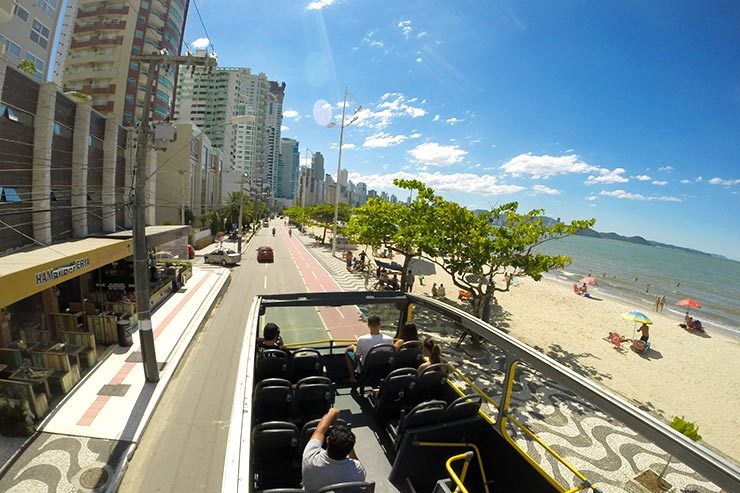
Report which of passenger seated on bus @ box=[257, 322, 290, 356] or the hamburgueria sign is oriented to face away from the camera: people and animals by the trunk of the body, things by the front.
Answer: the passenger seated on bus

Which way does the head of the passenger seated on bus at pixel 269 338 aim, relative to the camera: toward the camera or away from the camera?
away from the camera

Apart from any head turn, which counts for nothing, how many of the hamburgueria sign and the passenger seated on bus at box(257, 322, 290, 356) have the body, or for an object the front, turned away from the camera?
1

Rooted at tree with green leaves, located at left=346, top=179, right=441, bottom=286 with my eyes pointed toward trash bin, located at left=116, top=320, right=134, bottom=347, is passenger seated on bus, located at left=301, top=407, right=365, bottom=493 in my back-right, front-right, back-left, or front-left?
front-left

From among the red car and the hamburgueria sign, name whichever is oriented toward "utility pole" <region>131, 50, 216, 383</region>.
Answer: the hamburgueria sign

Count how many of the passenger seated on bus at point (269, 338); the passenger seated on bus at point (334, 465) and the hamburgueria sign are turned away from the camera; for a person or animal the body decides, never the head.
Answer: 2

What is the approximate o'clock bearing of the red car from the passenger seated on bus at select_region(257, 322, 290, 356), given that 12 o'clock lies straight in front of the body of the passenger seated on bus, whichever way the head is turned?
The red car is roughly at 12 o'clock from the passenger seated on bus.

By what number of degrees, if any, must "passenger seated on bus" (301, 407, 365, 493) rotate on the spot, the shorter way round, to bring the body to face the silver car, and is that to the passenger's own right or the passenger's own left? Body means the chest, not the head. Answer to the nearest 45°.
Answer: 0° — they already face it

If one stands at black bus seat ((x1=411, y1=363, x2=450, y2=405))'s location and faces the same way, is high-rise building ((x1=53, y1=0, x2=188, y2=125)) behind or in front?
in front

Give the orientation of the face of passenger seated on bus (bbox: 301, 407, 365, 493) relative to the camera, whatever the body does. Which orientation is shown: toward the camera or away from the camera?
away from the camera

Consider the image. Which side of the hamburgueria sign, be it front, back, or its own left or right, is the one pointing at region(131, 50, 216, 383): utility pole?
front

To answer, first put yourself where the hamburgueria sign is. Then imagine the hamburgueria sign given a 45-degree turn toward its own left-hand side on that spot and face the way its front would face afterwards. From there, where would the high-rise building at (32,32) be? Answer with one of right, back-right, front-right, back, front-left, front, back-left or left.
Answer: left

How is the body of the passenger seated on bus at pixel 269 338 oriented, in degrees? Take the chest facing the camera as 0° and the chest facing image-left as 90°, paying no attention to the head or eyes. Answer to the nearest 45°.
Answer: approximately 180°

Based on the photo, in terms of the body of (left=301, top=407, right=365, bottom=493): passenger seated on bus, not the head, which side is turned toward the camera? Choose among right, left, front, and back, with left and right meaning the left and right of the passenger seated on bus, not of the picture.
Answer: back
